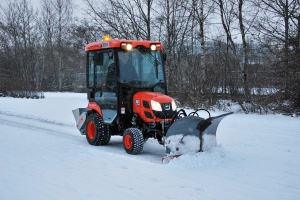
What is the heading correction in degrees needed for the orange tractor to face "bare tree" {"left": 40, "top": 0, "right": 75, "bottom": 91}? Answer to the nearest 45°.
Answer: approximately 135° to its left

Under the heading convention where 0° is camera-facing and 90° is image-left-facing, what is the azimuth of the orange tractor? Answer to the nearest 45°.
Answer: approximately 315°

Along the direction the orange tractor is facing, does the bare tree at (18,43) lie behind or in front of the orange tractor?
behind
